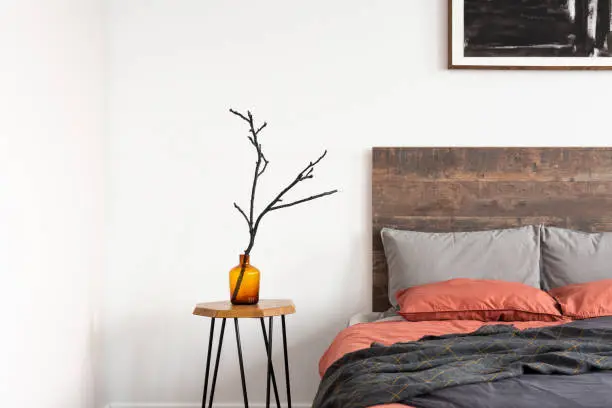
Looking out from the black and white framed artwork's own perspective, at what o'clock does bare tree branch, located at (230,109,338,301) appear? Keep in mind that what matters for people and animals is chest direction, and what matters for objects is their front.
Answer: The bare tree branch is roughly at 2 o'clock from the black and white framed artwork.

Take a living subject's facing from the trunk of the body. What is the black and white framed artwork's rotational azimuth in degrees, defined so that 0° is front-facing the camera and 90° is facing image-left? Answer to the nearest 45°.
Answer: approximately 0°

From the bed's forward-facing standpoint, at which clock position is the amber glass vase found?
The amber glass vase is roughly at 4 o'clock from the bed.

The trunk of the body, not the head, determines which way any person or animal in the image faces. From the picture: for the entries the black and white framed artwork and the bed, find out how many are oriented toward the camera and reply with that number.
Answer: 2

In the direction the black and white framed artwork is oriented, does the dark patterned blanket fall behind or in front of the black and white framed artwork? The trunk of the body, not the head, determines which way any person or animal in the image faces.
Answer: in front
